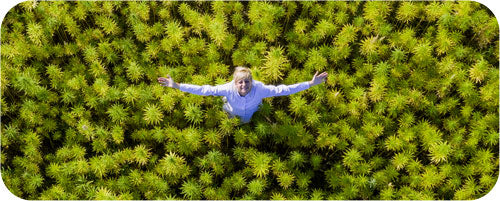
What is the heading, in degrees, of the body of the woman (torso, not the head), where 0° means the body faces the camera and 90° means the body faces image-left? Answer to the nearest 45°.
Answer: approximately 0°
